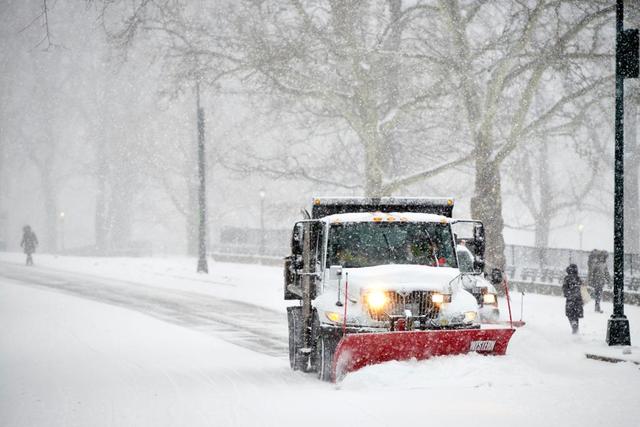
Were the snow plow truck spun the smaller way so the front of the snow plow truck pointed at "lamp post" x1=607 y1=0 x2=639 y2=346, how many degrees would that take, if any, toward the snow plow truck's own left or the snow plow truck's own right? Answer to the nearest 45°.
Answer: approximately 135° to the snow plow truck's own left

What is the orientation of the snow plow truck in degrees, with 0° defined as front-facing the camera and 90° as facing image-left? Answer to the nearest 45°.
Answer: approximately 0°

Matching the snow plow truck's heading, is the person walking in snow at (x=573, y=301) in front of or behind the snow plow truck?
behind

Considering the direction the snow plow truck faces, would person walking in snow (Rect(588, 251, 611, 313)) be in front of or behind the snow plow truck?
behind
